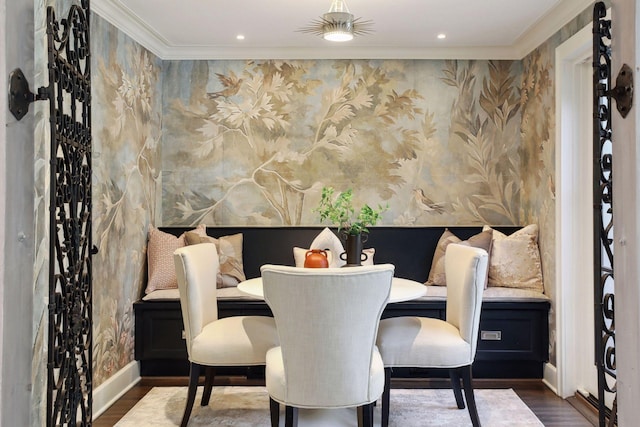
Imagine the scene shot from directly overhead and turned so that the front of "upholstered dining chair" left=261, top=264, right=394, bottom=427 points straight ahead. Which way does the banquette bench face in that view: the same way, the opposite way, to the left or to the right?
the opposite way

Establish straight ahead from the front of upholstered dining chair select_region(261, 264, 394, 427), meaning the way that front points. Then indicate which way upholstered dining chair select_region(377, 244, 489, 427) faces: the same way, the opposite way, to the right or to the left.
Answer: to the left

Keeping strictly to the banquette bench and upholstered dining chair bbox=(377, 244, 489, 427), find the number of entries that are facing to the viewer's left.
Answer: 1

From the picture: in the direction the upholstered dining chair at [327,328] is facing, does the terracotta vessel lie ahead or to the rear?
ahead

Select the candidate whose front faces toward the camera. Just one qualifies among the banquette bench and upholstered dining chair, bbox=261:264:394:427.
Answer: the banquette bench

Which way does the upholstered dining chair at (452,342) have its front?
to the viewer's left

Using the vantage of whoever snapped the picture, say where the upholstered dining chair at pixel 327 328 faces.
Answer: facing away from the viewer

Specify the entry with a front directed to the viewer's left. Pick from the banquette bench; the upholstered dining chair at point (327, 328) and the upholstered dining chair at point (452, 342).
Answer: the upholstered dining chair at point (452, 342)

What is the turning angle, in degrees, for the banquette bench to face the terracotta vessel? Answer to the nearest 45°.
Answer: approximately 45° to its right

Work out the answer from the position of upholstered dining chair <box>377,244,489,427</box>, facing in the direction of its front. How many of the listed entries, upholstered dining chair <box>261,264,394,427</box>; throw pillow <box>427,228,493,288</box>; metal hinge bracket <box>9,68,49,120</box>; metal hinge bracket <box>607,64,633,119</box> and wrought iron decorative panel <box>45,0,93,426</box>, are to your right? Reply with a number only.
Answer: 1

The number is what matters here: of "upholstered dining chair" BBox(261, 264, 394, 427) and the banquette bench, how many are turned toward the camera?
1

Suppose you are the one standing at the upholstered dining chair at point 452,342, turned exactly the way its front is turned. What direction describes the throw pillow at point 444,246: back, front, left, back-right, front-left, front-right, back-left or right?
right

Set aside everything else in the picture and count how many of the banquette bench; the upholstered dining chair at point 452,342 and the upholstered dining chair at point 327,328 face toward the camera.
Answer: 1

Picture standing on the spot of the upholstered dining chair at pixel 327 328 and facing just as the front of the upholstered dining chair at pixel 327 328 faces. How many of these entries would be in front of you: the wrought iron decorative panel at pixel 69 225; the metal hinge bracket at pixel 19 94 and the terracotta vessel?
1

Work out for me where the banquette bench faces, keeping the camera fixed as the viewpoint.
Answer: facing the viewer

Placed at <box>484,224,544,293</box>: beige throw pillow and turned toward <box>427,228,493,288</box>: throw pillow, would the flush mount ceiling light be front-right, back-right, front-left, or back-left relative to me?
front-left

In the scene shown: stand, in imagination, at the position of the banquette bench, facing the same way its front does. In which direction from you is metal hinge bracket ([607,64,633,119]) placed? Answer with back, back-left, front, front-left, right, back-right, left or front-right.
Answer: front

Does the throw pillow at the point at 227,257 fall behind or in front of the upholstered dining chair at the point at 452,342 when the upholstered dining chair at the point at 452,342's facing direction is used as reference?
in front
